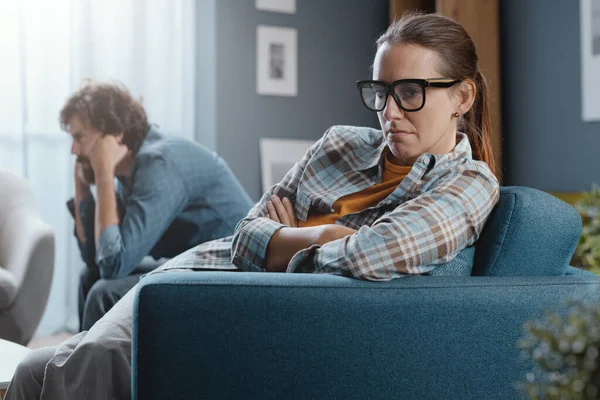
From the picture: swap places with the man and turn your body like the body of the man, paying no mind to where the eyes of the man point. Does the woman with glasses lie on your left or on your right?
on your left

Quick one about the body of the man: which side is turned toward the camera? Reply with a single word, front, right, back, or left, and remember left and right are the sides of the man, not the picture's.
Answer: left

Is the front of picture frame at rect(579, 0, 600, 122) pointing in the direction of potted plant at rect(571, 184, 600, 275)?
yes

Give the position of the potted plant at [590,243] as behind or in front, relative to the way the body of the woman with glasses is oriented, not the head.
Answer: behind

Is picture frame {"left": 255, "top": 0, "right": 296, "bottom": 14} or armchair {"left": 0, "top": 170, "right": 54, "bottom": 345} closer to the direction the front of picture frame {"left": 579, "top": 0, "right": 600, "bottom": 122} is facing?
the armchair

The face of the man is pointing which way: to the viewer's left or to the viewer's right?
to the viewer's left

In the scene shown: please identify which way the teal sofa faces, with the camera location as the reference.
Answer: facing to the left of the viewer

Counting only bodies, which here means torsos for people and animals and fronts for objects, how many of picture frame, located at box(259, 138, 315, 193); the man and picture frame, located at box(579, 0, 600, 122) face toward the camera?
2

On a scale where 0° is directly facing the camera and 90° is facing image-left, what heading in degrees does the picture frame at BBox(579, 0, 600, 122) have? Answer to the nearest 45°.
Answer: approximately 0°
